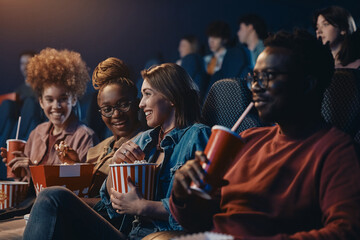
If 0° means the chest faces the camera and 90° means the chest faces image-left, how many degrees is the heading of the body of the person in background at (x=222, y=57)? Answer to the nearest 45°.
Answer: approximately 45°

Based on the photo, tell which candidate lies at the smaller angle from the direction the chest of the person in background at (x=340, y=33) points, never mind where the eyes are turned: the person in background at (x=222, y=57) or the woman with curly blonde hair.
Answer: the woman with curly blonde hair

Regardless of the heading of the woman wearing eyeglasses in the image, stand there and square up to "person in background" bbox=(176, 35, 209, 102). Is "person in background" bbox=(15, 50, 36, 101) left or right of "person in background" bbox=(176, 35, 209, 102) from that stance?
left

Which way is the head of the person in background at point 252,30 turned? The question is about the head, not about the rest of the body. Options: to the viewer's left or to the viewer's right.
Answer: to the viewer's left

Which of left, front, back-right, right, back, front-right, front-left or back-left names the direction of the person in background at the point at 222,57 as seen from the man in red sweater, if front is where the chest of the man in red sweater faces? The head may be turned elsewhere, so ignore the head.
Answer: back-right

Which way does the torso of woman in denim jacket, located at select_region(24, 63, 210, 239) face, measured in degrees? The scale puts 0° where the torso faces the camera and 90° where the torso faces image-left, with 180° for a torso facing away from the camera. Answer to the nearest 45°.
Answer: approximately 45°

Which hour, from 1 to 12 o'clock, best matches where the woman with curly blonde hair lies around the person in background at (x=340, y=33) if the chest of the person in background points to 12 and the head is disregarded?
The woman with curly blonde hair is roughly at 1 o'clock from the person in background.
